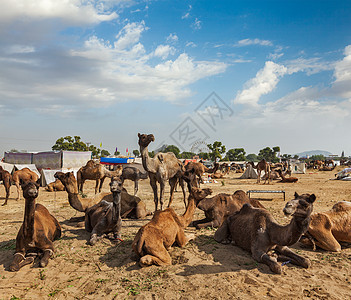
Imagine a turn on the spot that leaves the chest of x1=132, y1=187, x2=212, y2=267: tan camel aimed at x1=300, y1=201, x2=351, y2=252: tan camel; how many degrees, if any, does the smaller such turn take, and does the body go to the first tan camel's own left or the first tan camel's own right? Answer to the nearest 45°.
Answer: approximately 45° to the first tan camel's own right

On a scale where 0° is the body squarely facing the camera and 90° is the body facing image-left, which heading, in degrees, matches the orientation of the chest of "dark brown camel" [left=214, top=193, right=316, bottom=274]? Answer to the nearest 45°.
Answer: approximately 315°

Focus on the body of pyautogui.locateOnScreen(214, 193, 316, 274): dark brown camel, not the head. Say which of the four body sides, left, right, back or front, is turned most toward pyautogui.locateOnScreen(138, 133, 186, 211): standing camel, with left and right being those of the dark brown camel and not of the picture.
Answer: back

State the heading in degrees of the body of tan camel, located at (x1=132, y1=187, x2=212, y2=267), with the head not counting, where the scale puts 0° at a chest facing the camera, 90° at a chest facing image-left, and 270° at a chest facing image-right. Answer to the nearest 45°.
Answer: approximately 225°
